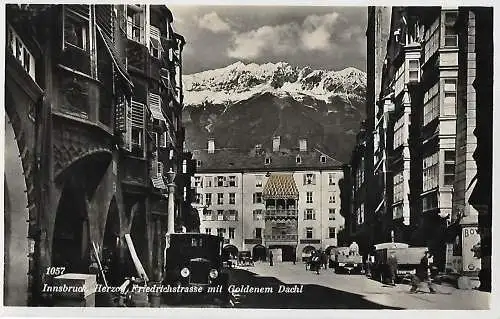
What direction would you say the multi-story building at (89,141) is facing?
to the viewer's right

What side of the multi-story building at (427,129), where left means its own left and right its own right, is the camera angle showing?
left

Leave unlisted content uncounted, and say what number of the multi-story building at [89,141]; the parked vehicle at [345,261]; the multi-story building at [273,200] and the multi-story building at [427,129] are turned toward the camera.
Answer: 2

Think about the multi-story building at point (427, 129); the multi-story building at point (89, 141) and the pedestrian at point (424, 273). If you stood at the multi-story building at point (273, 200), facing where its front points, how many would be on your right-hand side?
1

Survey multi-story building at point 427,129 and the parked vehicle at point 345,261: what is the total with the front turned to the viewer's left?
1

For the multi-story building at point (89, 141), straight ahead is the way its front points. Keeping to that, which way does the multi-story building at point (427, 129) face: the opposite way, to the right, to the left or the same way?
the opposite way
